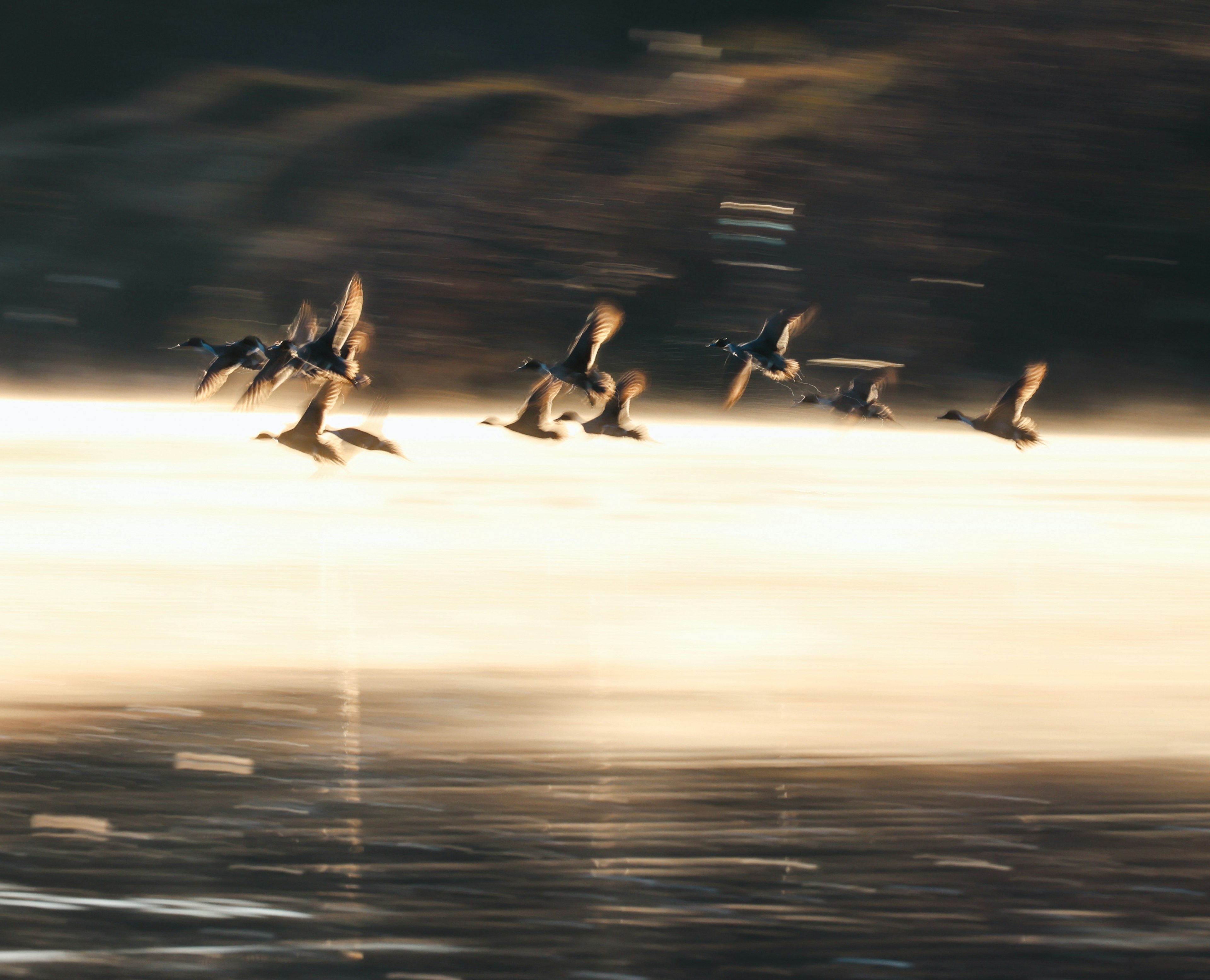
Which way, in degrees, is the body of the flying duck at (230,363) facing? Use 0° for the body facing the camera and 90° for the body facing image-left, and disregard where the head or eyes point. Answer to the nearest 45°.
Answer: approximately 90°

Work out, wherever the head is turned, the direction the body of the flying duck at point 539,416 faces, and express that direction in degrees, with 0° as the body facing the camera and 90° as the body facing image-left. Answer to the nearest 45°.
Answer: approximately 90°

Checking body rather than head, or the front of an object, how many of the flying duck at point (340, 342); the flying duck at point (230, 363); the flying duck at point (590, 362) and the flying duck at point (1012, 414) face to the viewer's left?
4

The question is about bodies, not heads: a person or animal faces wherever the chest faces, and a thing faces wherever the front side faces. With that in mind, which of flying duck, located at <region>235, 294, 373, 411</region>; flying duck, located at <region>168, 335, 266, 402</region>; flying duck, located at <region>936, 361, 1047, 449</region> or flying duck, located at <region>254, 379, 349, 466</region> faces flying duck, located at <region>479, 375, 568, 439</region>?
flying duck, located at <region>936, 361, 1047, 449</region>

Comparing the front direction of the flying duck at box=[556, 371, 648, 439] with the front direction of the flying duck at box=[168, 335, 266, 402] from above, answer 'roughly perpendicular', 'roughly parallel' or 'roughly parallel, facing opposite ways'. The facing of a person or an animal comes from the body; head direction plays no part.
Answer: roughly parallel

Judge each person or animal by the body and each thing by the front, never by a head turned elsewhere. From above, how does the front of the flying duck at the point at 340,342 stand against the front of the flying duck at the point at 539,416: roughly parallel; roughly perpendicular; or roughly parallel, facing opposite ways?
roughly parallel

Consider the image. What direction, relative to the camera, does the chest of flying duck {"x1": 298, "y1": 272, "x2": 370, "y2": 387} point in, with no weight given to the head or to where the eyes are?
to the viewer's left

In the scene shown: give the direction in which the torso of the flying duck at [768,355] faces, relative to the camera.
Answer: to the viewer's left

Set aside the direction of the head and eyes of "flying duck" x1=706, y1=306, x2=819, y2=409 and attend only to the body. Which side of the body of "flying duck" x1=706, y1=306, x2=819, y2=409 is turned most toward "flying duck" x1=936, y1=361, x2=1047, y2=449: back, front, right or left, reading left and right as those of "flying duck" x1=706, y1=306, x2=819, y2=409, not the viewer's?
back

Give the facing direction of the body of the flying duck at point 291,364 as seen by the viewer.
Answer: to the viewer's left

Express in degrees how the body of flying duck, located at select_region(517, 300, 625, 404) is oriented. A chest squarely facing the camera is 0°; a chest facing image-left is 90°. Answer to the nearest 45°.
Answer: approximately 90°

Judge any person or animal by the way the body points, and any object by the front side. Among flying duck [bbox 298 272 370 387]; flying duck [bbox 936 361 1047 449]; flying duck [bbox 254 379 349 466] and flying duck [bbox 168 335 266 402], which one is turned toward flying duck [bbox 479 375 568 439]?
flying duck [bbox 936 361 1047 449]

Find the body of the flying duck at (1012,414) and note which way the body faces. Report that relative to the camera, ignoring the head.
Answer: to the viewer's left

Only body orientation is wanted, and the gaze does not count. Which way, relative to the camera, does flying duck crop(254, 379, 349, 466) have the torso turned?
to the viewer's left
